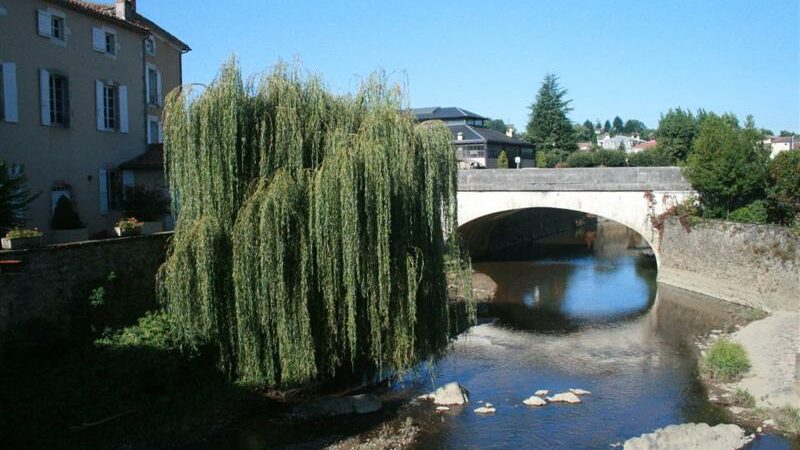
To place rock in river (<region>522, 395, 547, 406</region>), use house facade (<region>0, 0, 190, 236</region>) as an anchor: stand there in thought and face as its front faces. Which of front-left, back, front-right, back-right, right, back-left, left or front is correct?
front

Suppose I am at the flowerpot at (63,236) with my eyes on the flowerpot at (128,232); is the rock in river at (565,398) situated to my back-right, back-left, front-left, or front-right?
front-right

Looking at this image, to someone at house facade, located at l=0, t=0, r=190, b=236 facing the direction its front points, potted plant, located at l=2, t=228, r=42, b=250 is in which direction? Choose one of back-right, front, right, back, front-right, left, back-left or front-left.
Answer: front-right

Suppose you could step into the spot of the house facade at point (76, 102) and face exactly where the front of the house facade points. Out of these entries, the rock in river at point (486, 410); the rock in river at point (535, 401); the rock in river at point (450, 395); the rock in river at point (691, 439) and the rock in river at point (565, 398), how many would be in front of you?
5

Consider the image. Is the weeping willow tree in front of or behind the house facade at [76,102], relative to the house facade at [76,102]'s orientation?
in front

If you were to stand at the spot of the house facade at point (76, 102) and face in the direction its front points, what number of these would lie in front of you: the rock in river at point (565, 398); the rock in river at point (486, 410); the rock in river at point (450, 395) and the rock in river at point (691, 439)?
4

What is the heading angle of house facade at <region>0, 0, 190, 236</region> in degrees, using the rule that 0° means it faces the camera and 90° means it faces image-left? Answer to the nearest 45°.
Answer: approximately 315°

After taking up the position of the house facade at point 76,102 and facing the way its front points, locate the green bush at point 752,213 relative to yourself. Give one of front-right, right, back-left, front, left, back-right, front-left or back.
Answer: front-left

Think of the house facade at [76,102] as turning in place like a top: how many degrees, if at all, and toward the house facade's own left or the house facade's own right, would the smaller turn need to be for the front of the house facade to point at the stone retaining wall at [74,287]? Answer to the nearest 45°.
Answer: approximately 45° to the house facade's own right

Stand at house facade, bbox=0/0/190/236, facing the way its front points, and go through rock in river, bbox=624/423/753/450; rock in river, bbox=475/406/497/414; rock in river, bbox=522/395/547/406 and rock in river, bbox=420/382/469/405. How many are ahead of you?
4

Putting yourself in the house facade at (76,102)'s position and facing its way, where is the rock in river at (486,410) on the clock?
The rock in river is roughly at 12 o'clock from the house facade.

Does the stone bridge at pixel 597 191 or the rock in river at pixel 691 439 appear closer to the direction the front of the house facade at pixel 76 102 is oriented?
the rock in river

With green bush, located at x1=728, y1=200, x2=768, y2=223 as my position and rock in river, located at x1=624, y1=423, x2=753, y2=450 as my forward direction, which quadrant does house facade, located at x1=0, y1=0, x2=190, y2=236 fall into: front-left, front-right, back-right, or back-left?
front-right

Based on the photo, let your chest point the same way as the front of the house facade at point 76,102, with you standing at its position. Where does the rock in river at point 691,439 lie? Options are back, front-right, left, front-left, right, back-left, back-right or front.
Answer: front

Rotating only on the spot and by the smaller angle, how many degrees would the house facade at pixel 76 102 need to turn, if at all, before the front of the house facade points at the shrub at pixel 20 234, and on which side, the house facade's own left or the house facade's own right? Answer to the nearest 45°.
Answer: approximately 45° to the house facade's own right

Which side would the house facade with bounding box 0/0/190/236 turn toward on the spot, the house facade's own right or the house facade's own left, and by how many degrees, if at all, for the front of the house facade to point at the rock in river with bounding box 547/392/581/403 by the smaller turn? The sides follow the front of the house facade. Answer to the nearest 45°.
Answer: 0° — it already faces it
